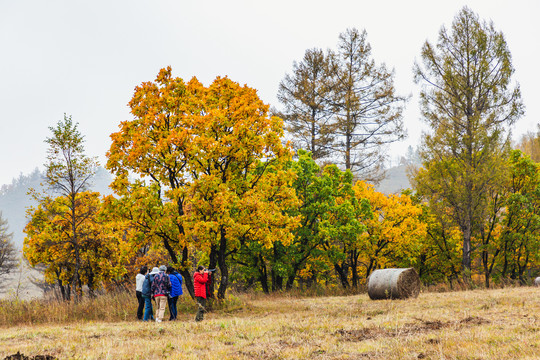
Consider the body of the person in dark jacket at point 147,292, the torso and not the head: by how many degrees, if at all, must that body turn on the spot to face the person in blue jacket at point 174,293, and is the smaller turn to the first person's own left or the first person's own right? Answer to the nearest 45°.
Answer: approximately 45° to the first person's own right

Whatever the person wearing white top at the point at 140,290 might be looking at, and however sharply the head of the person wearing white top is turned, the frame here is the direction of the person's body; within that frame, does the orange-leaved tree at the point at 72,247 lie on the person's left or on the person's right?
on the person's left

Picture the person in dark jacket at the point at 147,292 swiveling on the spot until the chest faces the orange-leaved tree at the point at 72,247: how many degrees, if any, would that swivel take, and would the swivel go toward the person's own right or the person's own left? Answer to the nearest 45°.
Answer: approximately 90° to the person's own left

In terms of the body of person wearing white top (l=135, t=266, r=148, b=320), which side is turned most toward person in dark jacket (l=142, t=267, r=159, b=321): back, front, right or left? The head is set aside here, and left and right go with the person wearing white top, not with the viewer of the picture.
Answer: right
